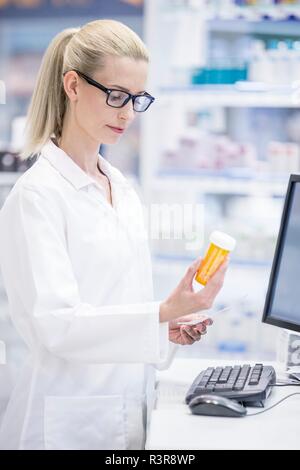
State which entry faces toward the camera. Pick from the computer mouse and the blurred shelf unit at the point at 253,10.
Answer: the blurred shelf unit

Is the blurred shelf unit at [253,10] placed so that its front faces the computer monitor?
yes

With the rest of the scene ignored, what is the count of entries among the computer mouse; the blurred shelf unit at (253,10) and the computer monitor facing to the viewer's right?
1

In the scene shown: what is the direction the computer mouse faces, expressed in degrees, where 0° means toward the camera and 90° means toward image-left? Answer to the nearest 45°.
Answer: approximately 270°

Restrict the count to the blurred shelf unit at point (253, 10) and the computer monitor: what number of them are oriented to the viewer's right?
0

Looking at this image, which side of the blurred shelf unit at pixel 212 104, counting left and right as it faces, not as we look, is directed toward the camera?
front

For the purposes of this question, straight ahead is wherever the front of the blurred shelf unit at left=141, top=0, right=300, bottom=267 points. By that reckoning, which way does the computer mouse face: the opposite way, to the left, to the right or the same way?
to the left

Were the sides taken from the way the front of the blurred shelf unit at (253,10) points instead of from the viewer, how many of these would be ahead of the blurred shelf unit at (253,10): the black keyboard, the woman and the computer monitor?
3

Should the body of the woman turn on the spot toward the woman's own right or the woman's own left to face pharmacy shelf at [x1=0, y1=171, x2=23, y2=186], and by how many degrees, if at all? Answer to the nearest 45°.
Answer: approximately 135° to the woman's own left

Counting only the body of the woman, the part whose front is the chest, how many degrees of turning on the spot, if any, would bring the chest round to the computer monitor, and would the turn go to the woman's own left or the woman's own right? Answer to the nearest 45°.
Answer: approximately 45° to the woman's own left

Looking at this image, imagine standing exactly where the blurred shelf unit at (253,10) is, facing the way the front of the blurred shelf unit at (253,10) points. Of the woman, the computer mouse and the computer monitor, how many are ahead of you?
3

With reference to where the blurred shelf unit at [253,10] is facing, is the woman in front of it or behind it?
in front

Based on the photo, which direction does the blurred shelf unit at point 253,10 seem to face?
toward the camera
